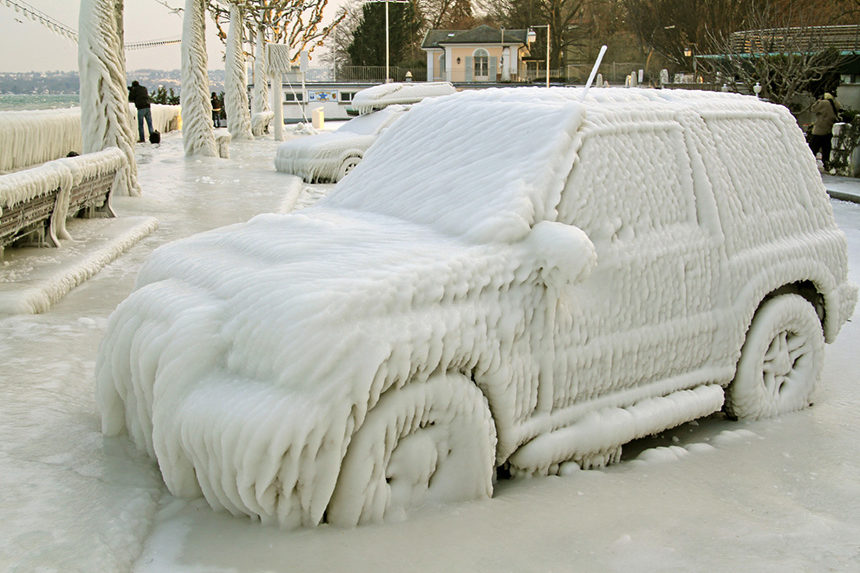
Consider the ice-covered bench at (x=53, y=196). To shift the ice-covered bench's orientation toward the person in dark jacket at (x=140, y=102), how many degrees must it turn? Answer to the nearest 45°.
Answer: approximately 45° to its right

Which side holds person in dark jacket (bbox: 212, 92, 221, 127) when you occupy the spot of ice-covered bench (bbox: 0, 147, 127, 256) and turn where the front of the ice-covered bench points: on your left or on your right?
on your right

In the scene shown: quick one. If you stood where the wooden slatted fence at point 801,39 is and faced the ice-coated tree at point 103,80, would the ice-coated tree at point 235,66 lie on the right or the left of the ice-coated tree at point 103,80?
right

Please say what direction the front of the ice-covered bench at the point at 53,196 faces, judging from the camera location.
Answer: facing away from the viewer and to the left of the viewer

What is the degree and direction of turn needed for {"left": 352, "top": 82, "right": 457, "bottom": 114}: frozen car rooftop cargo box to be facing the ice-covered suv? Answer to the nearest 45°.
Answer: approximately 45° to its left

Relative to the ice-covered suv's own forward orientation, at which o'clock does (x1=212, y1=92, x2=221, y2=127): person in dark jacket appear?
The person in dark jacket is roughly at 4 o'clock from the ice-covered suv.

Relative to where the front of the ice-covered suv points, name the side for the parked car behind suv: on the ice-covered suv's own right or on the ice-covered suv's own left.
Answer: on the ice-covered suv's own right

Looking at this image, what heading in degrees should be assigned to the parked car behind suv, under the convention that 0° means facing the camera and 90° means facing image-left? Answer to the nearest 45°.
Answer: approximately 45°

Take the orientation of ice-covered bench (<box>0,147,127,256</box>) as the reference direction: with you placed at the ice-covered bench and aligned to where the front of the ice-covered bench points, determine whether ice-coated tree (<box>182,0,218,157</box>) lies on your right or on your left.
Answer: on your right

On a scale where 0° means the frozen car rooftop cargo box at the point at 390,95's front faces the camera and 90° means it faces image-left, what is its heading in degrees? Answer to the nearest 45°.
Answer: approximately 45°
